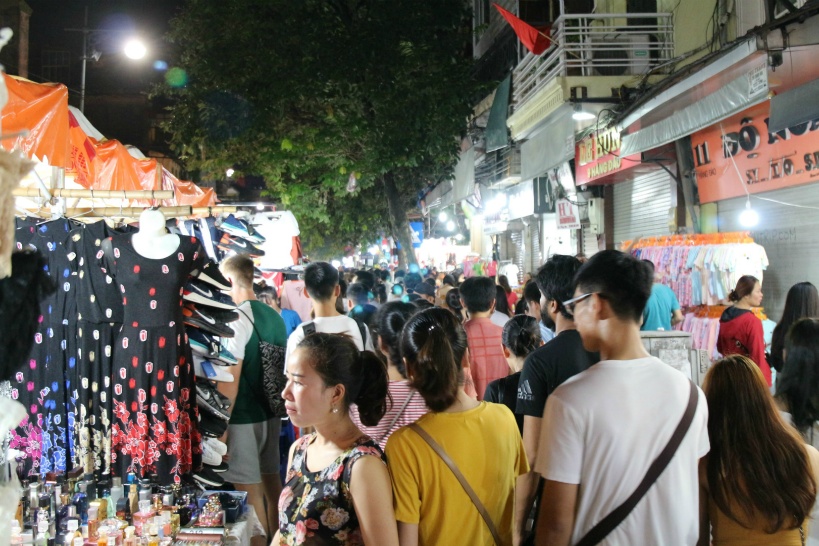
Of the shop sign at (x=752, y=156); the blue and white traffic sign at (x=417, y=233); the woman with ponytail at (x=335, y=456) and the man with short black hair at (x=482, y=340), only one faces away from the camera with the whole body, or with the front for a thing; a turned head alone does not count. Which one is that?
the man with short black hair

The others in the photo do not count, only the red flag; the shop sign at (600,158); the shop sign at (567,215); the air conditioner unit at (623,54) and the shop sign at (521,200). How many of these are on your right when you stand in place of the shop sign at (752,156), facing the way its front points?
5

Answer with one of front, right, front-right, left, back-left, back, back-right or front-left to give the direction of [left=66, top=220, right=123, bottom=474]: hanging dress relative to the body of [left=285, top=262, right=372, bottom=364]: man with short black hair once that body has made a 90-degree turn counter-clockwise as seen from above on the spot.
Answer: front-left

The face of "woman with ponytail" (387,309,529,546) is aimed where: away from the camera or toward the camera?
away from the camera

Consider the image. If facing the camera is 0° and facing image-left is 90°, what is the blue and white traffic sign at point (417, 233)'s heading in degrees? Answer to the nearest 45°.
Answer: approximately 0°

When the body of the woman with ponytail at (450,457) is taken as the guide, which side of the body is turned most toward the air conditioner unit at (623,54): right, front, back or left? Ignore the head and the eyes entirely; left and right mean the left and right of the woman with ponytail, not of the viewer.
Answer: front

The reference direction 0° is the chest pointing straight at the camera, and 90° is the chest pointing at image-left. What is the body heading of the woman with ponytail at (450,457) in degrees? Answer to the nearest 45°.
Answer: approximately 180°

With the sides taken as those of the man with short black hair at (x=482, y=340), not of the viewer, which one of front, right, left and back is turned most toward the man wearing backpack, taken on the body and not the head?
left

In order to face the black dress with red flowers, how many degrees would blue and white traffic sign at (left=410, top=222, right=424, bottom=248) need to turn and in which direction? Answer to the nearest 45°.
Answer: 0° — it already faces it

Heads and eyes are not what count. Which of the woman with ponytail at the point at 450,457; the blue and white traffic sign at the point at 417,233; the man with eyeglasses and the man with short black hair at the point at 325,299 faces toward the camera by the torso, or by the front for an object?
the blue and white traffic sign

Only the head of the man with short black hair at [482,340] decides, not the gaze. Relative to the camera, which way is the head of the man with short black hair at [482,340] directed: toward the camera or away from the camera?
away from the camera

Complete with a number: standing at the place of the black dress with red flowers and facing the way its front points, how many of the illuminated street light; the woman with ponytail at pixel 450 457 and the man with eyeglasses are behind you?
1

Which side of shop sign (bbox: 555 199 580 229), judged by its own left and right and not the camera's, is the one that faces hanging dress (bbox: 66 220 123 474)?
front

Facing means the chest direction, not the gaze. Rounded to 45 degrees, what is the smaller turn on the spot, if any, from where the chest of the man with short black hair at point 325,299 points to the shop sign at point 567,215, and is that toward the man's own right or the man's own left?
approximately 45° to the man's own right
